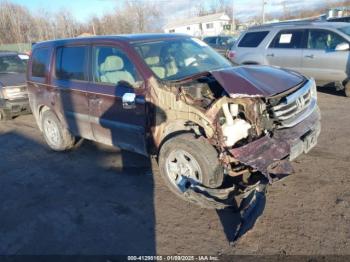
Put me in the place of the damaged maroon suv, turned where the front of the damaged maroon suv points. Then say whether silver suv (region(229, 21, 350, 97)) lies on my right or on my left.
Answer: on my left

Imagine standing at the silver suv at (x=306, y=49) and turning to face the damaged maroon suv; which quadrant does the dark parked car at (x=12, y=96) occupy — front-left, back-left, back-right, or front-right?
front-right

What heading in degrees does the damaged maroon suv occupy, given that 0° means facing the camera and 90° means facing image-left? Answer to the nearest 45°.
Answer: approximately 315°

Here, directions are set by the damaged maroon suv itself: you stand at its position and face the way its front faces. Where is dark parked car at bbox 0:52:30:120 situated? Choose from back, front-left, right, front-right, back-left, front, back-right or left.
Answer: back
